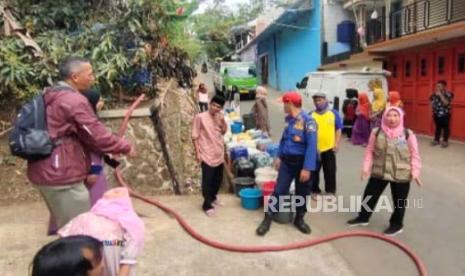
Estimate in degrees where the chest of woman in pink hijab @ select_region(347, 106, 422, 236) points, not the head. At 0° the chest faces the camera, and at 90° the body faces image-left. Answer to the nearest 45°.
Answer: approximately 0°

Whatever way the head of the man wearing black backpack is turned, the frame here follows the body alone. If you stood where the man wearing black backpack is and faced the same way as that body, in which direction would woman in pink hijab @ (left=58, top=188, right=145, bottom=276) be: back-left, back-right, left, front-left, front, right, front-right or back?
right

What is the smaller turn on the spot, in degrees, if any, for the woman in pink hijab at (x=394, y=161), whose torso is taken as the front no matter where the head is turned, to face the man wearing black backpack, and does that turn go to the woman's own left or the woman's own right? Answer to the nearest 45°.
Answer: approximately 45° to the woman's own right

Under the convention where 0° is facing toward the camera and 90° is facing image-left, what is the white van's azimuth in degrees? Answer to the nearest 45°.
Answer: approximately 90°

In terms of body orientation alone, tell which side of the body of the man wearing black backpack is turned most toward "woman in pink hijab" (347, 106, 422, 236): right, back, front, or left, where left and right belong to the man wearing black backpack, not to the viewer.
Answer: front

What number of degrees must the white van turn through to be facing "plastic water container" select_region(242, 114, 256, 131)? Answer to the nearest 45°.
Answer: approximately 45° to its left

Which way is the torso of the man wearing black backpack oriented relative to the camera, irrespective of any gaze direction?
to the viewer's right

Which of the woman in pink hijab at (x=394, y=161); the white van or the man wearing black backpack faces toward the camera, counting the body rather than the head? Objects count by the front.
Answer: the woman in pink hijab

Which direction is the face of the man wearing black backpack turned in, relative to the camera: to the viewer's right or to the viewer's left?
to the viewer's right

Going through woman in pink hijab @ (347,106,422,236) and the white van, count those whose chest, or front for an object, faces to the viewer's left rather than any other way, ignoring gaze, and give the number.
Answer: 1
